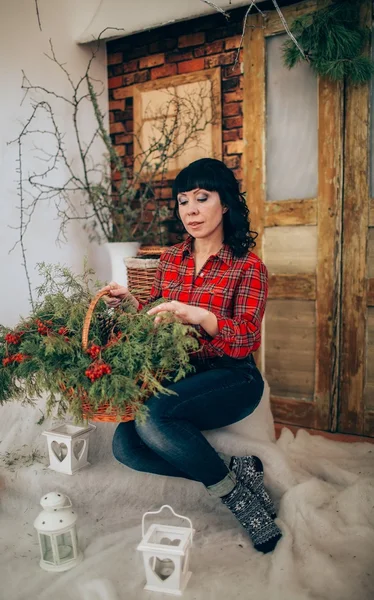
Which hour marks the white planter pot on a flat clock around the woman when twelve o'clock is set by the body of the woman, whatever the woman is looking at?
The white planter pot is roughly at 4 o'clock from the woman.

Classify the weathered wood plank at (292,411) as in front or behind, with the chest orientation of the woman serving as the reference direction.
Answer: behind

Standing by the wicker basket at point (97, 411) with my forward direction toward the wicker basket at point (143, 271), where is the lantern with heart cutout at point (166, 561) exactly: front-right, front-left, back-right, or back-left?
back-right

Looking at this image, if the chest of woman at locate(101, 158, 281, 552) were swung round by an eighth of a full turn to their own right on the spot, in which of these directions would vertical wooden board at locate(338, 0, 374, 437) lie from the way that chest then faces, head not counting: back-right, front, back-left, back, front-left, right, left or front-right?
back-right

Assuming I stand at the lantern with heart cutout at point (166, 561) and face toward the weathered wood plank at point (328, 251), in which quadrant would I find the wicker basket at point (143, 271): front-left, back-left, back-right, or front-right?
front-left

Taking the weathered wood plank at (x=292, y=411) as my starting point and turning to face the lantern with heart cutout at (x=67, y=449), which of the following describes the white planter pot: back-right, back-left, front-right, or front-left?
front-right

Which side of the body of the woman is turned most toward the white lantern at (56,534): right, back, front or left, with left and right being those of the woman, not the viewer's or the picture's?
front

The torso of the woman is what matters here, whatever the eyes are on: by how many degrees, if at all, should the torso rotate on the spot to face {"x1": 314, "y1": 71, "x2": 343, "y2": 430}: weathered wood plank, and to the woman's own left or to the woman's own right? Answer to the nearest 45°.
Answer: approximately 180°

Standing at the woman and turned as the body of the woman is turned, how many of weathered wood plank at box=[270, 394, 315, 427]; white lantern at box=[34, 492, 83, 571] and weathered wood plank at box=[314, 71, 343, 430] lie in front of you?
1

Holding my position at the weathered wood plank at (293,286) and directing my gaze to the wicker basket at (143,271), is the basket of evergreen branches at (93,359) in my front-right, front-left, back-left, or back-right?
front-left

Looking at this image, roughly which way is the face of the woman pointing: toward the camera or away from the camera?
toward the camera

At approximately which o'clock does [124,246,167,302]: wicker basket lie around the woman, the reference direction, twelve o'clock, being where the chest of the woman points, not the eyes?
The wicker basket is roughly at 4 o'clock from the woman.

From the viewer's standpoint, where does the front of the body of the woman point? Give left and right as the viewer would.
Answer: facing the viewer and to the left of the viewer

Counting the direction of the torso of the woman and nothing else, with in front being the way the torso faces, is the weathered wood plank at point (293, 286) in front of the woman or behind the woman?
behind
